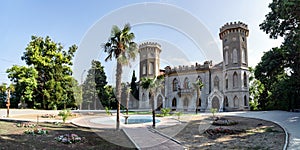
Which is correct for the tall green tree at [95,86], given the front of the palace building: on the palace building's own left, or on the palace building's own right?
on the palace building's own right

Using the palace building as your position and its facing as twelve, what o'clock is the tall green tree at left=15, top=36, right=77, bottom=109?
The tall green tree is roughly at 1 o'clock from the palace building.

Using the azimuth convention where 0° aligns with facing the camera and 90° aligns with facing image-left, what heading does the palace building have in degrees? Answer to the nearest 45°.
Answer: approximately 45°

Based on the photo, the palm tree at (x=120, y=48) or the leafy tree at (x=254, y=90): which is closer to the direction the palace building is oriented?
the palm tree
